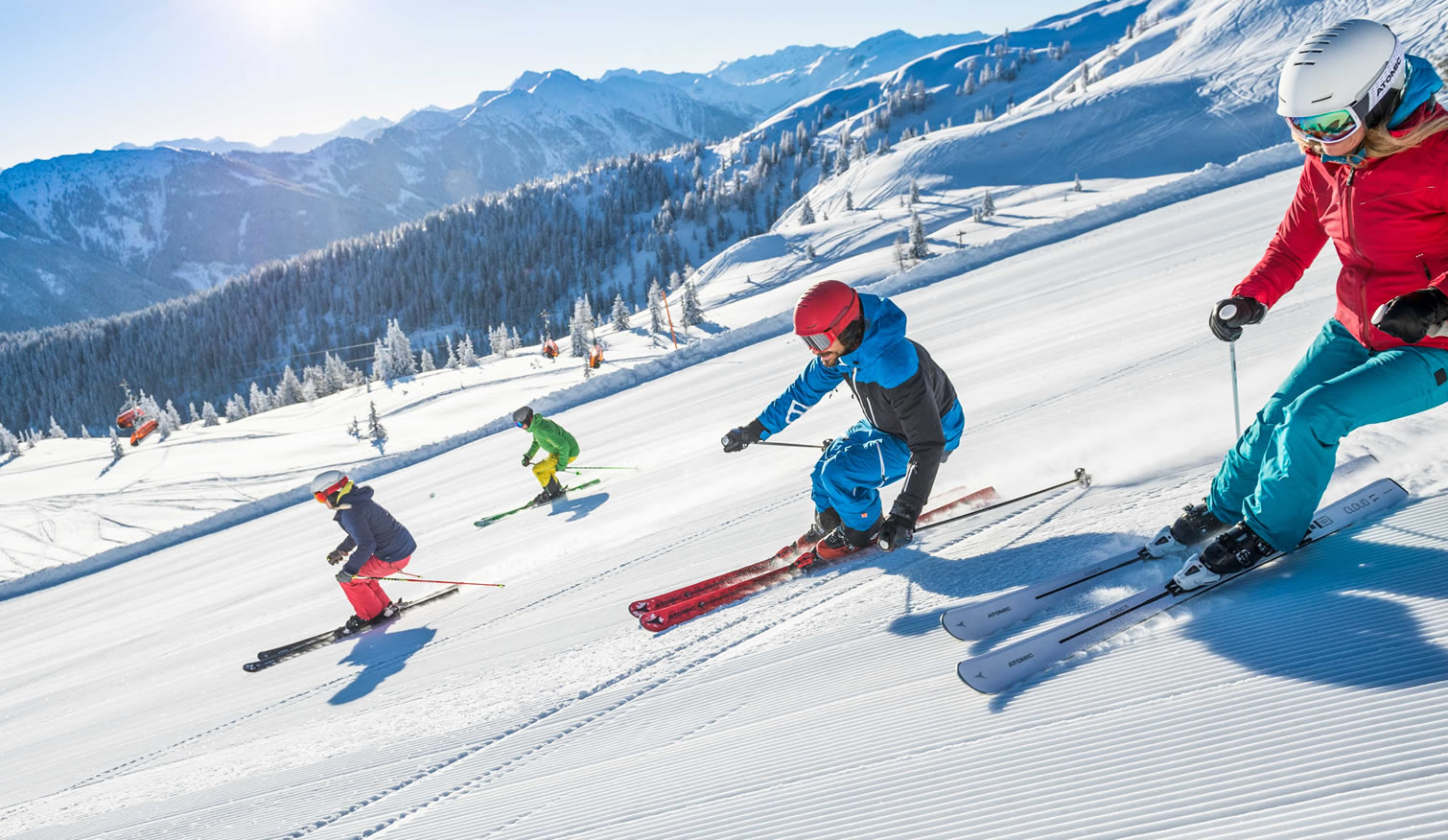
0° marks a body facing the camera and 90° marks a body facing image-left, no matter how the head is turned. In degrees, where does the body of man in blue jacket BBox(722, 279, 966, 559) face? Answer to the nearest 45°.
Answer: approximately 45°

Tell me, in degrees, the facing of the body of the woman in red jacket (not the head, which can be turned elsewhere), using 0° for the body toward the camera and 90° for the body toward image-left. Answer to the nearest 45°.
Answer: approximately 45°

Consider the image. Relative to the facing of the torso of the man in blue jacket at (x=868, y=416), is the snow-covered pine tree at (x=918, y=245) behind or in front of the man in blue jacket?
behind

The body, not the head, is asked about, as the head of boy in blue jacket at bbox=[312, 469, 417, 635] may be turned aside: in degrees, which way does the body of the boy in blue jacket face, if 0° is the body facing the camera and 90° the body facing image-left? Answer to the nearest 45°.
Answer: approximately 90°

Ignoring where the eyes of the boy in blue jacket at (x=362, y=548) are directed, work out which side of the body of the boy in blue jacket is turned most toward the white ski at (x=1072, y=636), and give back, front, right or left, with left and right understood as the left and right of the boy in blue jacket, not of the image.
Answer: left
